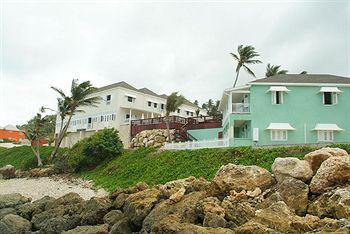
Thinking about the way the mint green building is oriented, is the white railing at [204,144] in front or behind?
in front

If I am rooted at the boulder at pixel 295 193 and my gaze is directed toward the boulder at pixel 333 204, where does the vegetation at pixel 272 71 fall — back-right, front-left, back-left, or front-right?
back-left

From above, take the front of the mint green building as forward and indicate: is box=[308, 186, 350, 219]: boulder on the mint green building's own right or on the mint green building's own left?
on the mint green building's own left

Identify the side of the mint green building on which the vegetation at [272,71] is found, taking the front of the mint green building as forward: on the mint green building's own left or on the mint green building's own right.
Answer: on the mint green building's own right

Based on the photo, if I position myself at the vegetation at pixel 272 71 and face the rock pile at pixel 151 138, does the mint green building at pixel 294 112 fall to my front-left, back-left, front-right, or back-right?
front-left

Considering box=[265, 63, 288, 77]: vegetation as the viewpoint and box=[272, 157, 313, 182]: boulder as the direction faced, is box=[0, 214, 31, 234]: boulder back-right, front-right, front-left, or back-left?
front-right
